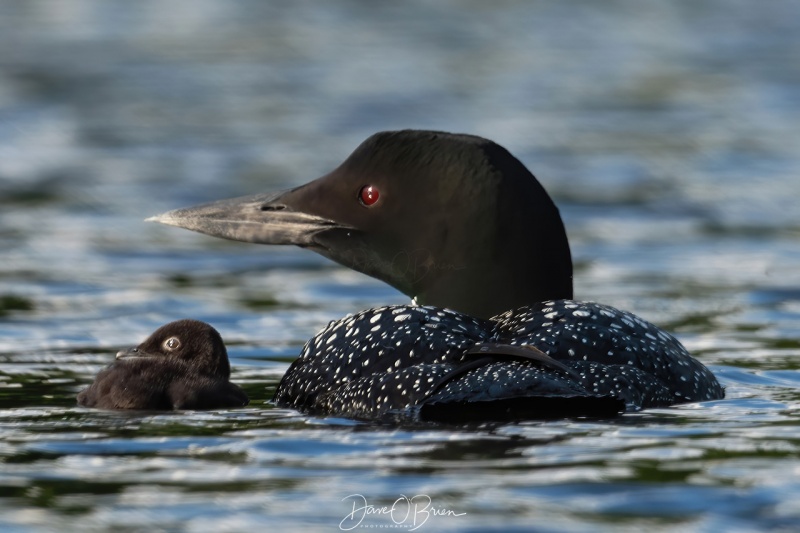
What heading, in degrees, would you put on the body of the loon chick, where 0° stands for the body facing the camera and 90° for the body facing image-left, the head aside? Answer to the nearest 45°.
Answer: approximately 90°
